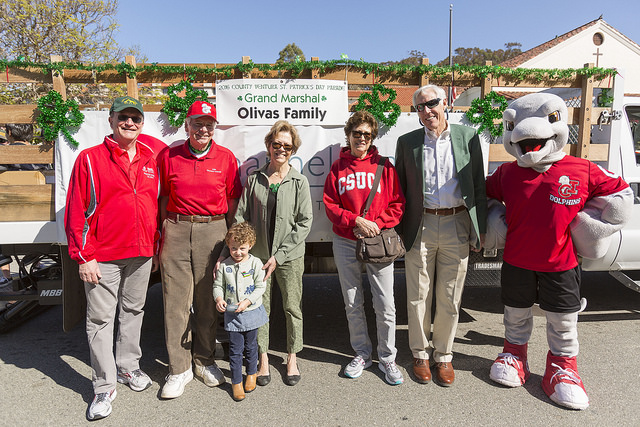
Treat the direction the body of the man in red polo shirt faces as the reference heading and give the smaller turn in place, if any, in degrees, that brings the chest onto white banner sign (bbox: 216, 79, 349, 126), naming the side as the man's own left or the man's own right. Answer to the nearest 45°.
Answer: approximately 135° to the man's own left

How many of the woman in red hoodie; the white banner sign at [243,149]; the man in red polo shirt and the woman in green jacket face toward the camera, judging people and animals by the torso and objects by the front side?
4

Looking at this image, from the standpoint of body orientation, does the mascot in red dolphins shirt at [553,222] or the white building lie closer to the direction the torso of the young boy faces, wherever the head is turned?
the mascot in red dolphins shirt

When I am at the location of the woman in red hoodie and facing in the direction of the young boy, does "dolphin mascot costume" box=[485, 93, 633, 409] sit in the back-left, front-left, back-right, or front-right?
back-left

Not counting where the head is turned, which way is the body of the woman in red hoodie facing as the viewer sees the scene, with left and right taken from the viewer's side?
facing the viewer

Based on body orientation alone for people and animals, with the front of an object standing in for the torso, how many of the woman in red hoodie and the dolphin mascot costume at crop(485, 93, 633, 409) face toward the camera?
2

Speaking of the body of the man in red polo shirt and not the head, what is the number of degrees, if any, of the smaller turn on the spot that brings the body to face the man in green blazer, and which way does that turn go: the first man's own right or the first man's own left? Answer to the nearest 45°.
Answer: approximately 90° to the first man's own left

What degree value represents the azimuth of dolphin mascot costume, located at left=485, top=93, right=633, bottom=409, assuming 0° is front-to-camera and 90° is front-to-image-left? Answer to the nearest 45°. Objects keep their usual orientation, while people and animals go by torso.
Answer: approximately 0°

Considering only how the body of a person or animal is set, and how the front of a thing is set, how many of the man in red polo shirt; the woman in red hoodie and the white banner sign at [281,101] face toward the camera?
3

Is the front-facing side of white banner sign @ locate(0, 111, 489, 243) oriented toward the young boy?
yes

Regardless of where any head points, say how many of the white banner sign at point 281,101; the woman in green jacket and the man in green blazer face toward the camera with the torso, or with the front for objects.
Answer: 3

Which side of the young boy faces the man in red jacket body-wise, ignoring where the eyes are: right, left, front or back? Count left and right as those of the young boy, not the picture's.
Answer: right
